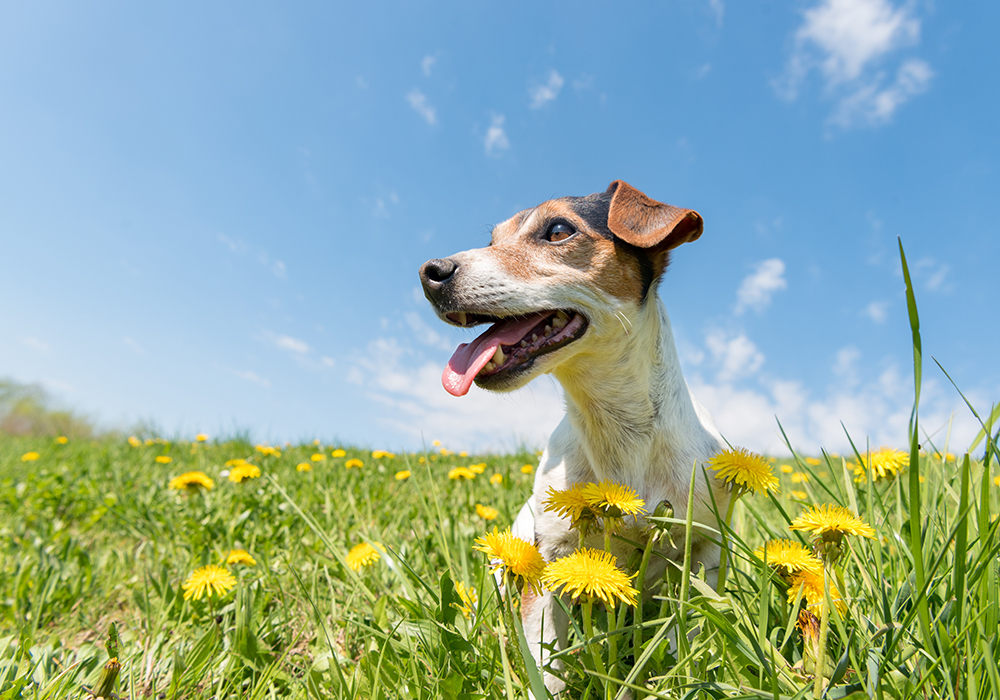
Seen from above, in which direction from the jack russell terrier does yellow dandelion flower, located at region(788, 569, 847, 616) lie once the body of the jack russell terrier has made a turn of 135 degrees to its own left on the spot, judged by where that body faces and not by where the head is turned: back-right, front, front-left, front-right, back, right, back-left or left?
front-right

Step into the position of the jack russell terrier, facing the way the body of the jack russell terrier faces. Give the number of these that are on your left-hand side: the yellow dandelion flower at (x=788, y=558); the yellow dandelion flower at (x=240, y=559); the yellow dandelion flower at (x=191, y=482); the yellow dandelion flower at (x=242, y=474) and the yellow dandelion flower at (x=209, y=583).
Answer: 1

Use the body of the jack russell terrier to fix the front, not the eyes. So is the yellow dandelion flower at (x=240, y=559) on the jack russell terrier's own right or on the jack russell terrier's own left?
on the jack russell terrier's own right

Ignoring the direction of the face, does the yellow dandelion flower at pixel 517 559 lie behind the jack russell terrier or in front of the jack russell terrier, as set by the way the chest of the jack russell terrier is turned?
in front

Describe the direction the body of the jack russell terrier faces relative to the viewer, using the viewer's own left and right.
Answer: facing the viewer and to the left of the viewer

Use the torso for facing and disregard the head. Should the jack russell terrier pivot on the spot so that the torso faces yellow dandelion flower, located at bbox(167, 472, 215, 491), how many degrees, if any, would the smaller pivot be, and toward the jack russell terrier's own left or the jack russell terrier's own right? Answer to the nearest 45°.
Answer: approximately 90° to the jack russell terrier's own right

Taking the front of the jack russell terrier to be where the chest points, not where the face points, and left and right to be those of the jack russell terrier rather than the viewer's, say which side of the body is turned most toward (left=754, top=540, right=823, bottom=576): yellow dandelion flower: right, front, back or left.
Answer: left

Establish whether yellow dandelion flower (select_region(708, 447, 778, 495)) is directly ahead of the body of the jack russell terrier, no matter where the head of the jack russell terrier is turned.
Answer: no

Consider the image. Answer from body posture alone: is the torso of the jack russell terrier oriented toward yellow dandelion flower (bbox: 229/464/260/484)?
no

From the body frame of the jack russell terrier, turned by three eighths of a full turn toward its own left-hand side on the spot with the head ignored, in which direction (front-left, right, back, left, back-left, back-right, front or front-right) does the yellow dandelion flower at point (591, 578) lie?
right

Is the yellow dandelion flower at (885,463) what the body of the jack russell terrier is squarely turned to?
no

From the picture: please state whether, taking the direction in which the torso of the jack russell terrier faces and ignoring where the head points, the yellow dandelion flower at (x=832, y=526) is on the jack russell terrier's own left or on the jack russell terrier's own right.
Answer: on the jack russell terrier's own left
